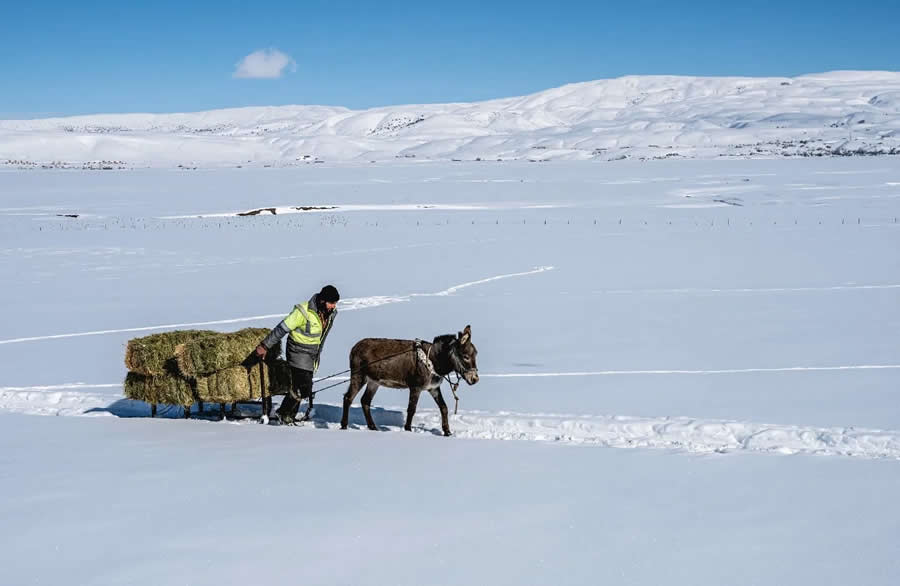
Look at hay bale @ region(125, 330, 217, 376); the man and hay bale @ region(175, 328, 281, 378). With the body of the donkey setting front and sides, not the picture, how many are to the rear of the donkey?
3

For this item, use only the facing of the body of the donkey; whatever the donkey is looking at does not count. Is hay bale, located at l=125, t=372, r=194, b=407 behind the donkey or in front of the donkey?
behind

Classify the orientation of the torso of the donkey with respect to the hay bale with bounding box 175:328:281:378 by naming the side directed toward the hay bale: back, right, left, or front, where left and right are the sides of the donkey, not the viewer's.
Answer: back

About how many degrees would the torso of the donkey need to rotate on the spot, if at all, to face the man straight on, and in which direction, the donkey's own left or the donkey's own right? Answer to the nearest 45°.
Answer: approximately 180°

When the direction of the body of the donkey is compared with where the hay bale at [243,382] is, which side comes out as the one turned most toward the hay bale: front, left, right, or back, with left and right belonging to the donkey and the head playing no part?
back

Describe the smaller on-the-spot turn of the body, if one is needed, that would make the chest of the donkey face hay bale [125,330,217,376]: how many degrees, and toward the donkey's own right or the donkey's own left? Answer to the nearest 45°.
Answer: approximately 180°

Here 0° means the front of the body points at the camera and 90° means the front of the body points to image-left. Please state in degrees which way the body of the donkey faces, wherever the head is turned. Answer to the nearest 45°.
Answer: approximately 270°

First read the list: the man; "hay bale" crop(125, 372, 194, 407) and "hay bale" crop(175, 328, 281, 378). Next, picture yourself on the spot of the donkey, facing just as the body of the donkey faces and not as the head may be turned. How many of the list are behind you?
3
